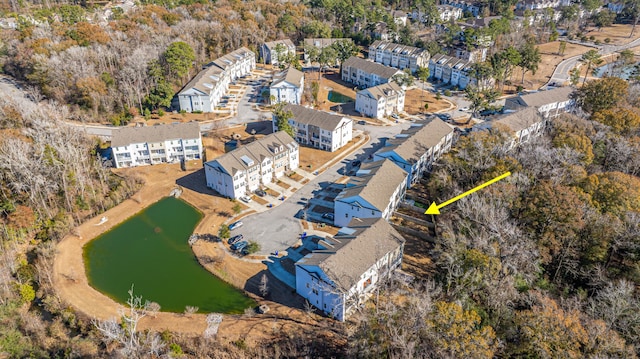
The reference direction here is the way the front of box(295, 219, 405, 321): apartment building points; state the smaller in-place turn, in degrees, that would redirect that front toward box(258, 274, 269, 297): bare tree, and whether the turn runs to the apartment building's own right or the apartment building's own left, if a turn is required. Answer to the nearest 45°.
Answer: approximately 45° to the apartment building's own left

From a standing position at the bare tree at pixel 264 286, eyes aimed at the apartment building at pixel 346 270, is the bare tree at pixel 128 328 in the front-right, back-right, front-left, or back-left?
back-right

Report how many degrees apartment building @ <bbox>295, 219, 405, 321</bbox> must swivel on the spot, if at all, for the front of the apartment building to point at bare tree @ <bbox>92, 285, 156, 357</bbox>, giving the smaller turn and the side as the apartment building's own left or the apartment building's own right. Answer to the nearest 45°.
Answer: approximately 45° to the apartment building's own left

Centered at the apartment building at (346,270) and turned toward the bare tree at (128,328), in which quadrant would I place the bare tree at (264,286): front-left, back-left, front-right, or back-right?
front-right

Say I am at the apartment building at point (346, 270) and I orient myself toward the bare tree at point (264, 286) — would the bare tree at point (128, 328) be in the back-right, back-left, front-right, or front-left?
front-left
